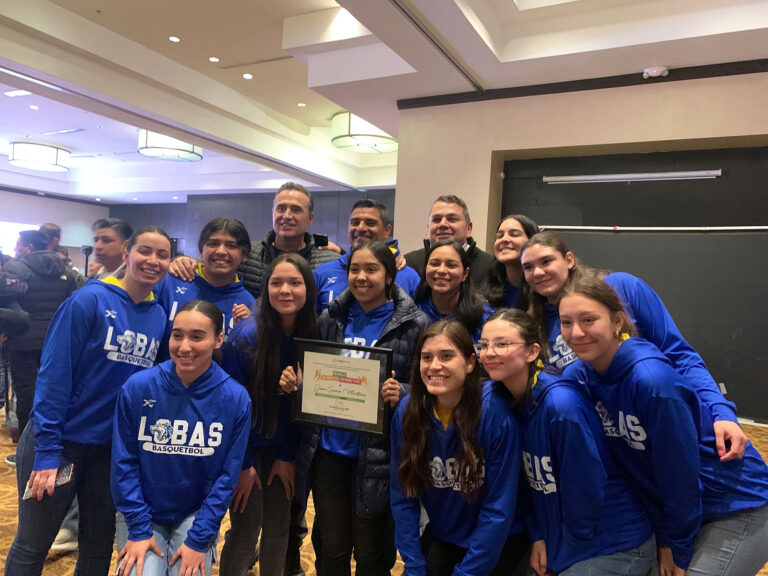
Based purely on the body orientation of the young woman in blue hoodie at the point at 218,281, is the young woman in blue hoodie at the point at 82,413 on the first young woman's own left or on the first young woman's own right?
on the first young woman's own right

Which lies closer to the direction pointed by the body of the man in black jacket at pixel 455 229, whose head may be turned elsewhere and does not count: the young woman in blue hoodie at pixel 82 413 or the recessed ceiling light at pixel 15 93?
the young woman in blue hoodie

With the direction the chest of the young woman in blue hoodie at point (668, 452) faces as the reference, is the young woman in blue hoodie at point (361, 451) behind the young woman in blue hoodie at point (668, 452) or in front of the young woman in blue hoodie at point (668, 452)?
in front

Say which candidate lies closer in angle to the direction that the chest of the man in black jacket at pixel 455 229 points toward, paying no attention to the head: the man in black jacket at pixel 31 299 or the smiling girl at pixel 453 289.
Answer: the smiling girl

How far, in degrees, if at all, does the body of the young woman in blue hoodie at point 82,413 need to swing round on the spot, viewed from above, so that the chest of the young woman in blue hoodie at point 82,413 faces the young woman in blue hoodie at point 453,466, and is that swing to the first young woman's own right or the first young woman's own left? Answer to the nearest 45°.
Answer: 0° — they already face them

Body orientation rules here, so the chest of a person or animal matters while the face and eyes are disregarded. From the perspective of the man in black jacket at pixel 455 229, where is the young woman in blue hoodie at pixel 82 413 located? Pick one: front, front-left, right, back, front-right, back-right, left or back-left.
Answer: front-right

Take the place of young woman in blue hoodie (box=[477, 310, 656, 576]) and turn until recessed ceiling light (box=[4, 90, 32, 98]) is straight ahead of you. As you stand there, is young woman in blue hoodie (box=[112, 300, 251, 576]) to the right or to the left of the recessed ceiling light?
left

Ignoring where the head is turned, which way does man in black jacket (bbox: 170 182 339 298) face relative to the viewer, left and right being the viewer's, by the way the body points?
facing the viewer

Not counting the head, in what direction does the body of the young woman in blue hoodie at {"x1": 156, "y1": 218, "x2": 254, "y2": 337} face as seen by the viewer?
toward the camera

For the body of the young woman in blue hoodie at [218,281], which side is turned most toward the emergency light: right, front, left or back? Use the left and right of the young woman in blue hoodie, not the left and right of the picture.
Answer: left

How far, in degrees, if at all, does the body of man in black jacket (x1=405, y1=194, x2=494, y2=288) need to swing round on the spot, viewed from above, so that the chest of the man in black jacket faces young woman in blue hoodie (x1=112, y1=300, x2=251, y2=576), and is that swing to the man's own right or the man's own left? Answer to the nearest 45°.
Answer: approximately 45° to the man's own right

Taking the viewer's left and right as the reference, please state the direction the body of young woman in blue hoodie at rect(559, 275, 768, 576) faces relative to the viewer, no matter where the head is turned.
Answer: facing the viewer and to the left of the viewer
